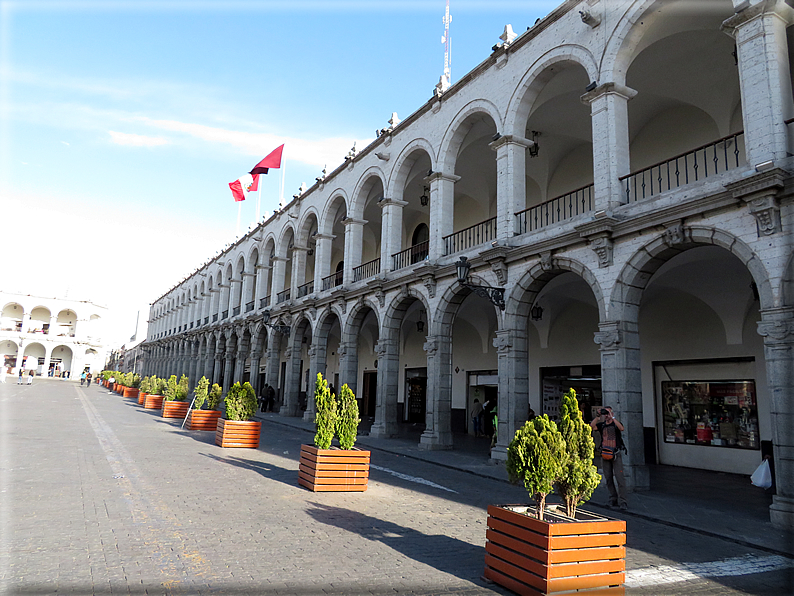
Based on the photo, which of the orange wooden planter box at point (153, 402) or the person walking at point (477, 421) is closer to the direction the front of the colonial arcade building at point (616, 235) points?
the orange wooden planter box

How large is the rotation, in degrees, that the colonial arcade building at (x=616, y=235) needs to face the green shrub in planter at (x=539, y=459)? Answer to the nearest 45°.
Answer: approximately 45° to its left

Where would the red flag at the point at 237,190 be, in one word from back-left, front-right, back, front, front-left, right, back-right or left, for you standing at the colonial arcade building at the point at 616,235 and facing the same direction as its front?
right

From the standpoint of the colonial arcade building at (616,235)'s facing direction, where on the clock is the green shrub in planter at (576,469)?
The green shrub in planter is roughly at 11 o'clock from the colonial arcade building.

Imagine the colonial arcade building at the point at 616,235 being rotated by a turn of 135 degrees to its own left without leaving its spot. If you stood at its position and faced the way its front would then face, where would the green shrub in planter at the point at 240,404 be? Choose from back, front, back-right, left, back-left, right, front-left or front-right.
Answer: back

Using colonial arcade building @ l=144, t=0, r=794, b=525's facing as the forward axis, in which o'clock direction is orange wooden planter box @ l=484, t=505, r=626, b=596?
The orange wooden planter box is roughly at 11 o'clock from the colonial arcade building.

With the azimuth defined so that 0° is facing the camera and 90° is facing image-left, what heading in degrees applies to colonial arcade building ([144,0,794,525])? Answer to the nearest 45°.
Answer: approximately 45°
